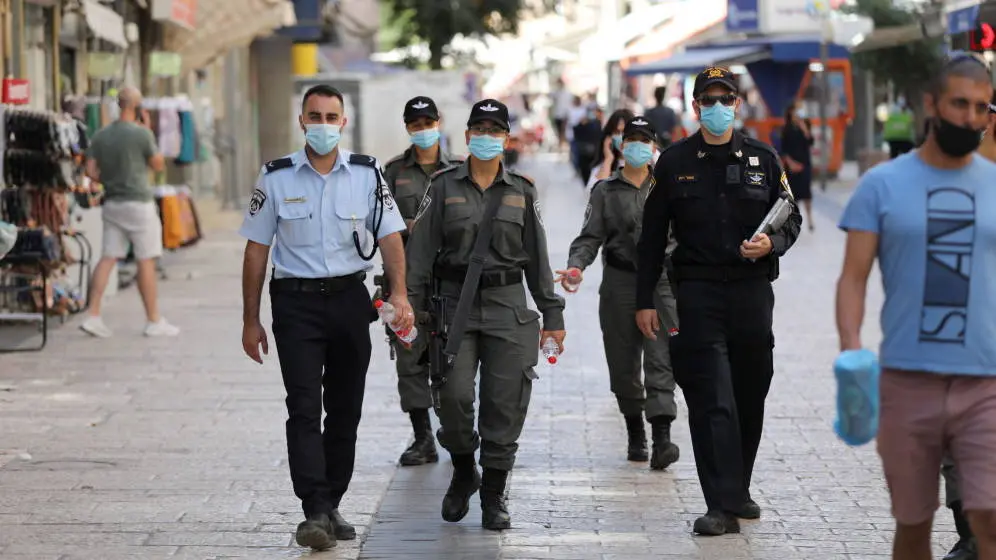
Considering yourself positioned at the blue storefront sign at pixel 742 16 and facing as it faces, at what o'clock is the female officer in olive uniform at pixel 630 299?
The female officer in olive uniform is roughly at 12 o'clock from the blue storefront sign.

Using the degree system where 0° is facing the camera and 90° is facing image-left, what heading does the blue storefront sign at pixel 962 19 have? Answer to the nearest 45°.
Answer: approximately 45°

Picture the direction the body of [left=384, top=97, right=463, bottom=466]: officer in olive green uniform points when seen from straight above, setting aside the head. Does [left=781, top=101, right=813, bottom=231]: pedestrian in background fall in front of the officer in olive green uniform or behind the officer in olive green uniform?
behind

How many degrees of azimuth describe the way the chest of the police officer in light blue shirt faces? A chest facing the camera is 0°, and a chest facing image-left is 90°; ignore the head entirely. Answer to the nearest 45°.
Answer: approximately 0°
